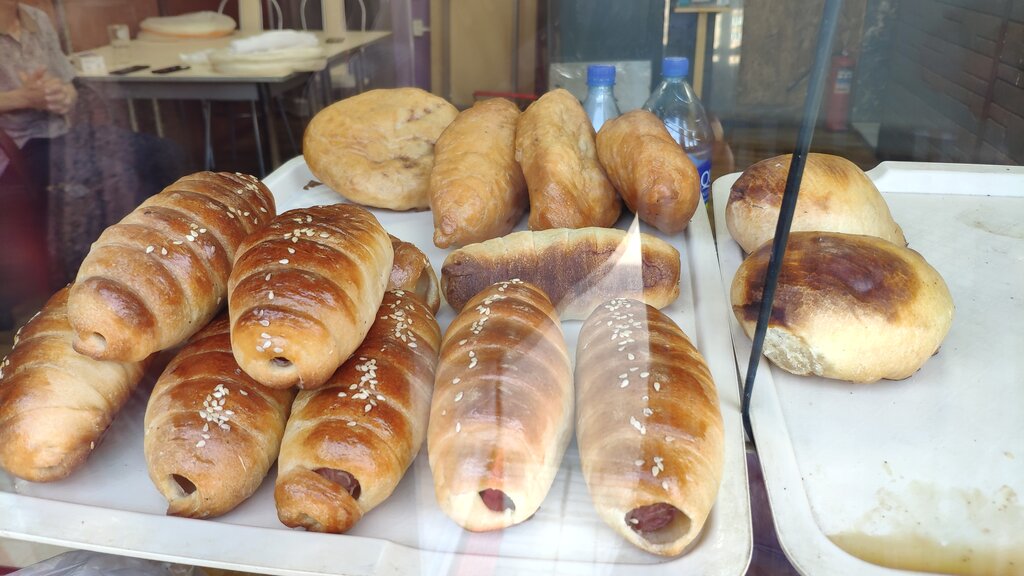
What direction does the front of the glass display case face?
toward the camera

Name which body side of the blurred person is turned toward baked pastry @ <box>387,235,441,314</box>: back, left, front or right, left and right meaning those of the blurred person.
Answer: front

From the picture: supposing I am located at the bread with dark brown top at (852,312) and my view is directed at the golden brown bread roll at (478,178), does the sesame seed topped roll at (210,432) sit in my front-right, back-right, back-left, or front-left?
front-left

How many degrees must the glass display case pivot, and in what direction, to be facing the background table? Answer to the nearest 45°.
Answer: approximately 135° to its right

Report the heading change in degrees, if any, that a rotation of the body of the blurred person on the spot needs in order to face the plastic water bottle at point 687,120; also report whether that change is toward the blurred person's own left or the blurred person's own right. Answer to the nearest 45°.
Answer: approximately 45° to the blurred person's own left
